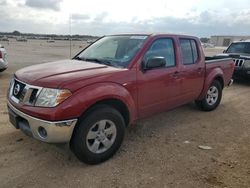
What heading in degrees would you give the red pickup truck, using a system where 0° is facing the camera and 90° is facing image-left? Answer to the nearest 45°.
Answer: approximately 45°
